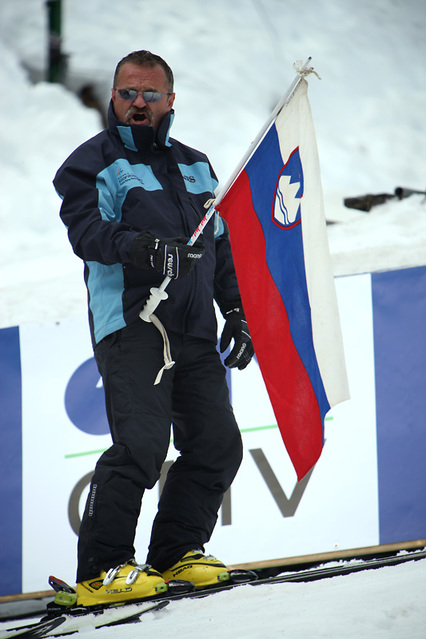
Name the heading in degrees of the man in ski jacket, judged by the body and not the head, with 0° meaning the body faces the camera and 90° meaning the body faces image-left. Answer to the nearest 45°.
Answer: approximately 315°

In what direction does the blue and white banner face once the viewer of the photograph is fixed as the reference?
facing the viewer

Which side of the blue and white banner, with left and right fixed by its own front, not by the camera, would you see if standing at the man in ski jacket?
front

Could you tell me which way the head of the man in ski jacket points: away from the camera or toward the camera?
toward the camera

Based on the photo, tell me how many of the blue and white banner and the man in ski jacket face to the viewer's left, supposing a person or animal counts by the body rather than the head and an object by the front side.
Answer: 0
